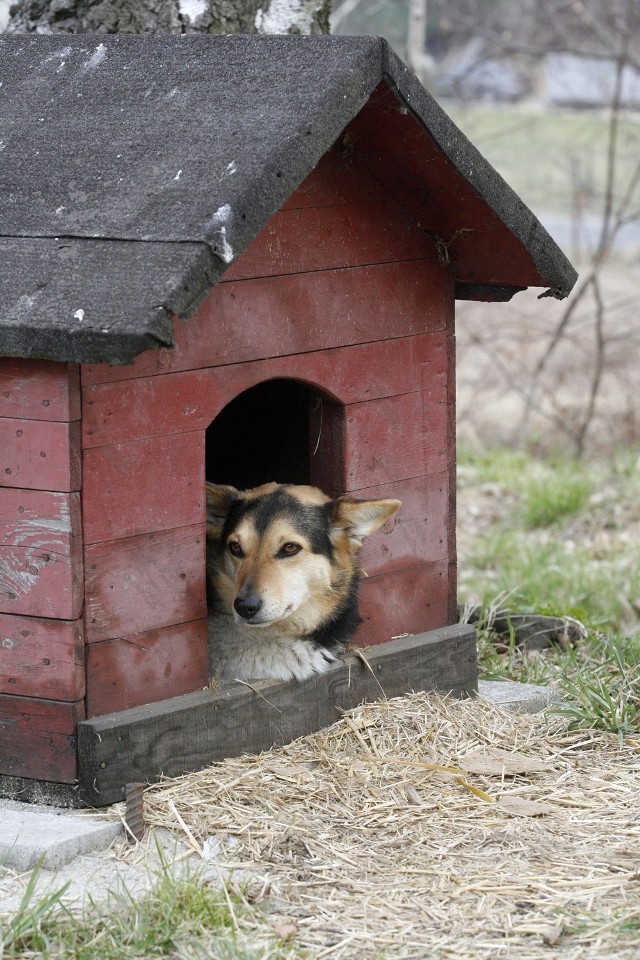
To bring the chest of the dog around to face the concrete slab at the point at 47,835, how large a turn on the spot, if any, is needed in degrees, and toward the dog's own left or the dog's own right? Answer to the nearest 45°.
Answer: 0° — it already faces it

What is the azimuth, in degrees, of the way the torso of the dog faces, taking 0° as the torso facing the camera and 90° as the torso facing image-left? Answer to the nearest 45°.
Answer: approximately 45°

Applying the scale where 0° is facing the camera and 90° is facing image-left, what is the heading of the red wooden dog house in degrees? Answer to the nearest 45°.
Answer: approximately 315°

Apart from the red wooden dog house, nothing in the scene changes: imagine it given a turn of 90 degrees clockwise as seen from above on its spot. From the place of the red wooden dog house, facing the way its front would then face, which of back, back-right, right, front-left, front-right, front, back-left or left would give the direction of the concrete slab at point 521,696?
back
